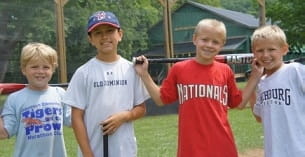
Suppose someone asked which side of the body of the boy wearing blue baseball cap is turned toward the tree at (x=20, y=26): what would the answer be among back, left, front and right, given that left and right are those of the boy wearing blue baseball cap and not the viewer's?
back

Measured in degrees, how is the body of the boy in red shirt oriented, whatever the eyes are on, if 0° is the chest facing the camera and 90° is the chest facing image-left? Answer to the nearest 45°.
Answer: approximately 0°

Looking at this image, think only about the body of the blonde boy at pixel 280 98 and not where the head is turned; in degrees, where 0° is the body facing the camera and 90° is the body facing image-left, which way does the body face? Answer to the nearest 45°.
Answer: approximately 45°

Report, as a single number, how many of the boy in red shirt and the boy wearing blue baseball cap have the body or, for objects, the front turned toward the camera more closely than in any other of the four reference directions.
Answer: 2

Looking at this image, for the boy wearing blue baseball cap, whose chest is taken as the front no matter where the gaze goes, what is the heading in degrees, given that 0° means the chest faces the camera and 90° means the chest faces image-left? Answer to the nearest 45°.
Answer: approximately 0°

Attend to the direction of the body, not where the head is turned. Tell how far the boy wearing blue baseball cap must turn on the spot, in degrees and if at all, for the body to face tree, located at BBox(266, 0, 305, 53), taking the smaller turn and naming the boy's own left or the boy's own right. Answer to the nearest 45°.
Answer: approximately 135° to the boy's own left

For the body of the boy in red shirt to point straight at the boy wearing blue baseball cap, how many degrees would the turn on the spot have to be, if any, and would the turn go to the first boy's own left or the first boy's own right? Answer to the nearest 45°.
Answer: approximately 90° to the first boy's own right

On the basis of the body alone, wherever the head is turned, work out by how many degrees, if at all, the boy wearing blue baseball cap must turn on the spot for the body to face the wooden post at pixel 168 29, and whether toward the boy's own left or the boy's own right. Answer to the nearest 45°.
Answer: approximately 180°

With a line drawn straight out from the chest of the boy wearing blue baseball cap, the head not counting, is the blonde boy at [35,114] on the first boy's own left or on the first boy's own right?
on the first boy's own right
